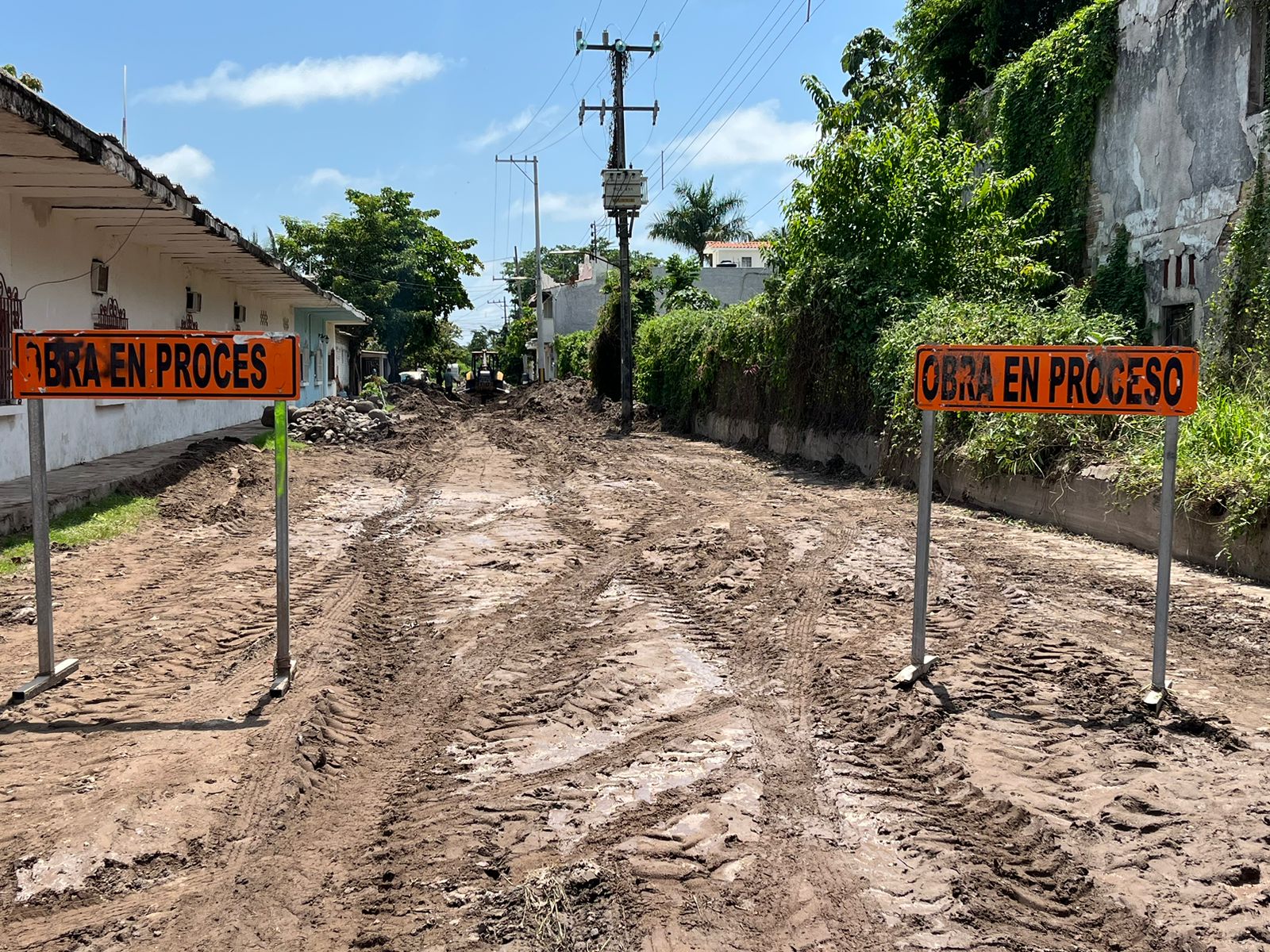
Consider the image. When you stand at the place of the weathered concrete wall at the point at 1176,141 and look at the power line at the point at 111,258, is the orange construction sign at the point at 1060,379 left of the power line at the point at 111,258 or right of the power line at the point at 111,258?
left

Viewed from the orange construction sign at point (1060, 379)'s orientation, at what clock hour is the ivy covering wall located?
The ivy covering wall is roughly at 6 o'clock from the orange construction sign.

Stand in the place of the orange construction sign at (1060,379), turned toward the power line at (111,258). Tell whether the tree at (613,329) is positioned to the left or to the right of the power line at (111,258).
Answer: right

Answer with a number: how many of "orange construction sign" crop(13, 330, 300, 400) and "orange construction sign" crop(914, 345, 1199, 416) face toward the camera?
2

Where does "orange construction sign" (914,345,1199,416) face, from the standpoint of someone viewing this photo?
facing the viewer

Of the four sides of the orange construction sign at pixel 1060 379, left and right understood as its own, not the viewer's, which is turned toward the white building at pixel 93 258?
right

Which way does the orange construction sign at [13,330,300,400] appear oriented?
toward the camera

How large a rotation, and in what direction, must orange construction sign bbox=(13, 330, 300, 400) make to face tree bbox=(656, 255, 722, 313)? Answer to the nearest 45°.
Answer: approximately 135° to its left

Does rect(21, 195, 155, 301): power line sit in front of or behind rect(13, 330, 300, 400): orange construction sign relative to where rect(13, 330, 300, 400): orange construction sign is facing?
behind

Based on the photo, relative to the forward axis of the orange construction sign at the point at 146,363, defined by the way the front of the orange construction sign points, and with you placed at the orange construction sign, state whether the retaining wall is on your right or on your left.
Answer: on your left

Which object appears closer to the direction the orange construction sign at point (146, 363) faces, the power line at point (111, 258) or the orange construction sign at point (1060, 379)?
the orange construction sign

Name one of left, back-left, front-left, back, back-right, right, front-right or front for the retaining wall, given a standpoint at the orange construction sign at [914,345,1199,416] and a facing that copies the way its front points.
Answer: back
